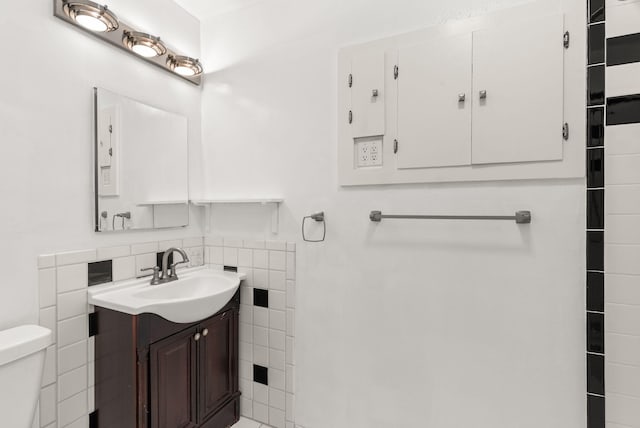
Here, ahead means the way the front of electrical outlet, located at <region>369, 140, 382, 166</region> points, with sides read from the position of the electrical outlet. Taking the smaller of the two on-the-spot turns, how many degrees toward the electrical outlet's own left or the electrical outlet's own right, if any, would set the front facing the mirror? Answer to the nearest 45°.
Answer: approximately 90° to the electrical outlet's own right

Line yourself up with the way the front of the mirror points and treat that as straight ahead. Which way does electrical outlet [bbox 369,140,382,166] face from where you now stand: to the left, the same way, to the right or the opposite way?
to the right

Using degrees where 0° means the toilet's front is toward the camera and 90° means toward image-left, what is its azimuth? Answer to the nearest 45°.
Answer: approximately 315°
